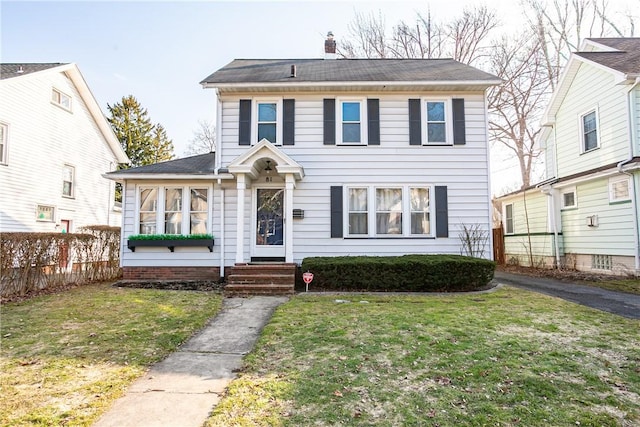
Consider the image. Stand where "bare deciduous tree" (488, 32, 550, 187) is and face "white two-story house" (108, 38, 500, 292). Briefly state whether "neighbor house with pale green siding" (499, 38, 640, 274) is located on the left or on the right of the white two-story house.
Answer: left

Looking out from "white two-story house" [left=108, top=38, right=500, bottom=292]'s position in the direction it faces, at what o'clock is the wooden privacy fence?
The wooden privacy fence is roughly at 8 o'clock from the white two-story house.

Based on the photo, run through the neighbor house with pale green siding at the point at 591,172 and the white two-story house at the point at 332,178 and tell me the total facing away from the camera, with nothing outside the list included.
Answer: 0

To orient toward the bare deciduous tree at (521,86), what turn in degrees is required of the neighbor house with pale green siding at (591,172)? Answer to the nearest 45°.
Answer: approximately 135° to its left

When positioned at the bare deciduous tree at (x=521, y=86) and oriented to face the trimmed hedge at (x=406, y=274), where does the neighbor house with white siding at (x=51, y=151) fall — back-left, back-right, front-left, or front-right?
front-right

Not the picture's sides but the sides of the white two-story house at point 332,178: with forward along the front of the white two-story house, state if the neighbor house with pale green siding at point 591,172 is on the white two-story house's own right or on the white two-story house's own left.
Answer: on the white two-story house's own left

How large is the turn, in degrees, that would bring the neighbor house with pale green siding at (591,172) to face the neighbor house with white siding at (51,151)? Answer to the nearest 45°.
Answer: approximately 90° to its right

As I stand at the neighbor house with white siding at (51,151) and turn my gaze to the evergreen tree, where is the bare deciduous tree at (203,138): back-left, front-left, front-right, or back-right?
front-right

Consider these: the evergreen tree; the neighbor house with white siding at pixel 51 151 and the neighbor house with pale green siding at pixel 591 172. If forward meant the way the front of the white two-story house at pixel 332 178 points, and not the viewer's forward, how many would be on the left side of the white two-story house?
1

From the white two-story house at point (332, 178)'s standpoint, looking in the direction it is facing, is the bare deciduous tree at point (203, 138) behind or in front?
behind

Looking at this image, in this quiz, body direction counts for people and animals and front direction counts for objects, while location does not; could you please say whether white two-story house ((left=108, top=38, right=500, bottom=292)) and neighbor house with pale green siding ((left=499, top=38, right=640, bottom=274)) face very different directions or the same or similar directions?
same or similar directions

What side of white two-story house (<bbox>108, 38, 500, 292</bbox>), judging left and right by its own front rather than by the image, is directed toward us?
front

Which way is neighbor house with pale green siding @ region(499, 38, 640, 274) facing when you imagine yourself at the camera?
facing the viewer and to the right of the viewer
